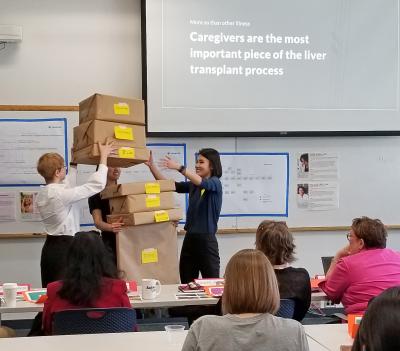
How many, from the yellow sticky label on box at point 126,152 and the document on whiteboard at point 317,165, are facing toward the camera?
2

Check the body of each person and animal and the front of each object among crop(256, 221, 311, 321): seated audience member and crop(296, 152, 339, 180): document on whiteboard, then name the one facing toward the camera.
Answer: the document on whiteboard

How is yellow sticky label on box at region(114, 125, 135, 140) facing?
toward the camera

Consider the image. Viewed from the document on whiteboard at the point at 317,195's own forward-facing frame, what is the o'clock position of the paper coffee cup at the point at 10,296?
The paper coffee cup is roughly at 1 o'clock from the document on whiteboard.

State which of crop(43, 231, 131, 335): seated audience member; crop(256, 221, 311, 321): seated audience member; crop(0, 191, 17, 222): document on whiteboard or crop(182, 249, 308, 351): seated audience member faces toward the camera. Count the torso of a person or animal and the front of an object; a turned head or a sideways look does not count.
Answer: the document on whiteboard

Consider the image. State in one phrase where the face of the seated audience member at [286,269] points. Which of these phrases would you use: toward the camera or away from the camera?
away from the camera

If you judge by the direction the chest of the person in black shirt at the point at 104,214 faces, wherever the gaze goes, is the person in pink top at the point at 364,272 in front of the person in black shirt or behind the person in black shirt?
in front

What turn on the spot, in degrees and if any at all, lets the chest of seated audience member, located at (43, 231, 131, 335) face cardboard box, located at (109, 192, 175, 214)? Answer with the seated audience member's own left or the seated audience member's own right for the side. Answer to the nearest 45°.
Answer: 0° — they already face it

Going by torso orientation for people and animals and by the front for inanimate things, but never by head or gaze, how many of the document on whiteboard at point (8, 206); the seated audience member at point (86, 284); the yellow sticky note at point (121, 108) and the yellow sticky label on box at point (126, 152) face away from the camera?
1

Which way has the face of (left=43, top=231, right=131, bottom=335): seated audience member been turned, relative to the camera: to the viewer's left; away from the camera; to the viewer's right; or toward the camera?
away from the camera

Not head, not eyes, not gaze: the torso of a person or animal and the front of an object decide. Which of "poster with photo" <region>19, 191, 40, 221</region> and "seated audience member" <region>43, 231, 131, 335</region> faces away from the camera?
the seated audience member

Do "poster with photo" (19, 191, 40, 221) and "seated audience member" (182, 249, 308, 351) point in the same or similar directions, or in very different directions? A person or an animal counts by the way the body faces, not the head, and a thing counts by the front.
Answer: very different directions

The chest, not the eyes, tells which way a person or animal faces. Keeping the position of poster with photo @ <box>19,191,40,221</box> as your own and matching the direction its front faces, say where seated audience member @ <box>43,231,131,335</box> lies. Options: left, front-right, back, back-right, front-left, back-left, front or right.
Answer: front

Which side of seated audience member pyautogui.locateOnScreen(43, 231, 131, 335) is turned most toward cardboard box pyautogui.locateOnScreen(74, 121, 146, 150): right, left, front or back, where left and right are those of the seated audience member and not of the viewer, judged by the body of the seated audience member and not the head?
front

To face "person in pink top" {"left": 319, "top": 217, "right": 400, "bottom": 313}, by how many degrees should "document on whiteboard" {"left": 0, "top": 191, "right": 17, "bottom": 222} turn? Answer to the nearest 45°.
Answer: approximately 45° to its left

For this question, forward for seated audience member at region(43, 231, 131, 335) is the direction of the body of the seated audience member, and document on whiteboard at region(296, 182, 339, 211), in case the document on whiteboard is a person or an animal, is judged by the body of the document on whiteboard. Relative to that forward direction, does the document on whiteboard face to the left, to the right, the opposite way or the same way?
the opposite way

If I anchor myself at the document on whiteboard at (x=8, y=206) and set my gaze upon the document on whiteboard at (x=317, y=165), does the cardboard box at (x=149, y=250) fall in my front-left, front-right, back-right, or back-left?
front-right

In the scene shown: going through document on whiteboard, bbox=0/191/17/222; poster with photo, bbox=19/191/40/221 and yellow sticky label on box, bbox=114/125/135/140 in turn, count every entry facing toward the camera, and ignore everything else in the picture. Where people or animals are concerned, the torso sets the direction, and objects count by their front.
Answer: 3

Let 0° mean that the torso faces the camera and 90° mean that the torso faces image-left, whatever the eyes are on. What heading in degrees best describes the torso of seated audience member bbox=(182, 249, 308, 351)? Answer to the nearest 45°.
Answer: approximately 180°

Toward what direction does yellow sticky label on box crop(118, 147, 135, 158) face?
toward the camera

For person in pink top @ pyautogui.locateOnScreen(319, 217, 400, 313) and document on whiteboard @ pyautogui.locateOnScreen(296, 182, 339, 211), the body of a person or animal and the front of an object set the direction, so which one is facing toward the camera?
the document on whiteboard

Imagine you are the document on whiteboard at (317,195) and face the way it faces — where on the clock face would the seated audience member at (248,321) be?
The seated audience member is roughly at 12 o'clock from the document on whiteboard.

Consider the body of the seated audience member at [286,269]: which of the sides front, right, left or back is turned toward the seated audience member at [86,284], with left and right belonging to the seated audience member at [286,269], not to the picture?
left

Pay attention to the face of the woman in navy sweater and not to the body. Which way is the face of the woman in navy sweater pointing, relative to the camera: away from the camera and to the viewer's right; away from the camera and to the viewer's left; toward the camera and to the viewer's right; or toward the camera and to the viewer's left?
toward the camera and to the viewer's left
